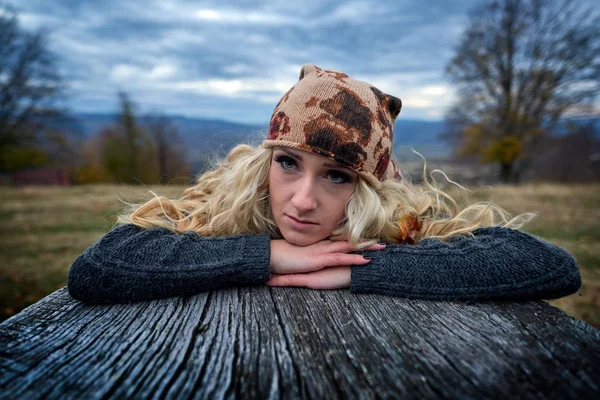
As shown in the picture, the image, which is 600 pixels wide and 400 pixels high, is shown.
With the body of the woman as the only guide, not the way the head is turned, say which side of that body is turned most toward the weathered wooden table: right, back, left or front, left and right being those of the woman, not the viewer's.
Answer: front

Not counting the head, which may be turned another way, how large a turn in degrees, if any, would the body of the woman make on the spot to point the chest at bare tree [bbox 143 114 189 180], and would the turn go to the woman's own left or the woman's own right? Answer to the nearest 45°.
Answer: approximately 135° to the woman's own right

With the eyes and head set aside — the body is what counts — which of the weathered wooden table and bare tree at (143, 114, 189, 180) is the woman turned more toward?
the weathered wooden table

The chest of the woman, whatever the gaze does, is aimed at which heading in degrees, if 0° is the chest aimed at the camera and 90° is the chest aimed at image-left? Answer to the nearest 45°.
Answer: approximately 0°
